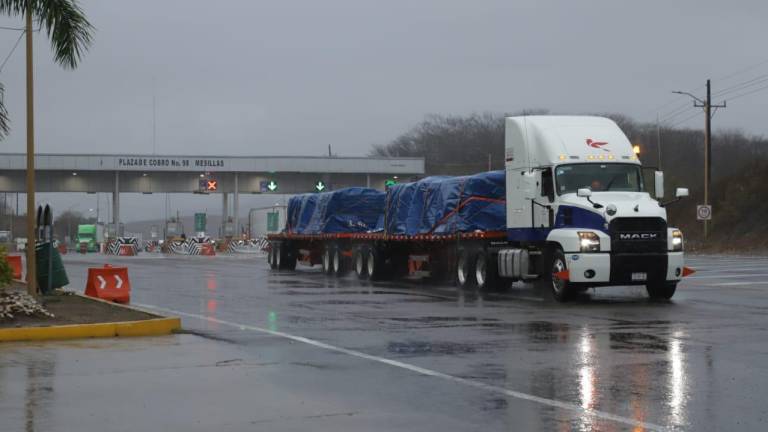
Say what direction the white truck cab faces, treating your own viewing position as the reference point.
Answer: facing the viewer and to the right of the viewer

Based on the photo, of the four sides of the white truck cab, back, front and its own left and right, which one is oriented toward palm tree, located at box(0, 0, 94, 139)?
right

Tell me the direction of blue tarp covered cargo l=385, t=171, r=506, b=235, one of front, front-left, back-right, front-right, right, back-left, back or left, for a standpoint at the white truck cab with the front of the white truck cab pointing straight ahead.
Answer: back
